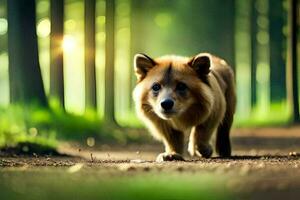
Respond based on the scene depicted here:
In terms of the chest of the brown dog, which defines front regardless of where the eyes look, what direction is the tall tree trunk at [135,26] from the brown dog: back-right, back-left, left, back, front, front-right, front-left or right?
back-right

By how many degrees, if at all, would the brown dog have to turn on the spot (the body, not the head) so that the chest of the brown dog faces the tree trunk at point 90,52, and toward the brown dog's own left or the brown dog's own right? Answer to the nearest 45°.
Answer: approximately 135° to the brown dog's own right

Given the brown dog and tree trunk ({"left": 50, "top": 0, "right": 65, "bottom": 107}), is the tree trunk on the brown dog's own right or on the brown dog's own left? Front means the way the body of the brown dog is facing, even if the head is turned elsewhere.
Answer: on the brown dog's own right

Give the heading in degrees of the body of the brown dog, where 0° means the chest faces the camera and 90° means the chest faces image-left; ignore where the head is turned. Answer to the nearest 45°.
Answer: approximately 45°

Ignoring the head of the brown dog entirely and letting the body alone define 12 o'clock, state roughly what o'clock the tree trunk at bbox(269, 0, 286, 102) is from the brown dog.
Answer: The tree trunk is roughly at 5 o'clock from the brown dog.

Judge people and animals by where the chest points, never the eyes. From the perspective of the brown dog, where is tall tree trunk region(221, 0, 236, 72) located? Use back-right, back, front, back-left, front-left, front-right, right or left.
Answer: back-right
